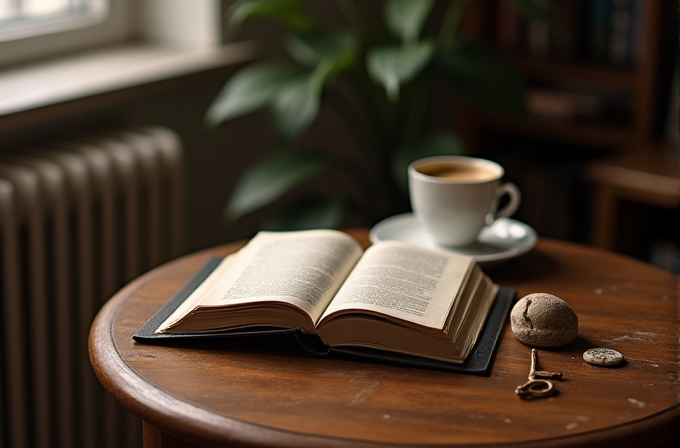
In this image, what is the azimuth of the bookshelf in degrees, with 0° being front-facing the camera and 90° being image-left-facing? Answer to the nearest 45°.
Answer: approximately 45°

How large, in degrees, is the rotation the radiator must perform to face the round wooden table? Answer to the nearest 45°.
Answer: approximately 45° to its right

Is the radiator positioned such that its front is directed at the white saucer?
yes

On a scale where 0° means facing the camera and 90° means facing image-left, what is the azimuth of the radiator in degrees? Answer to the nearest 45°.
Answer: approximately 315°

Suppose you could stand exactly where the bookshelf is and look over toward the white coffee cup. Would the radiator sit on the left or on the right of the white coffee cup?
right

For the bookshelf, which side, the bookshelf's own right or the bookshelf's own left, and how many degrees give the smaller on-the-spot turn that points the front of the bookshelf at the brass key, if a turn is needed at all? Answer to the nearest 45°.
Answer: approximately 45° to the bookshelf's own left
